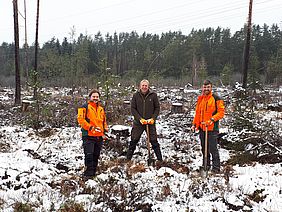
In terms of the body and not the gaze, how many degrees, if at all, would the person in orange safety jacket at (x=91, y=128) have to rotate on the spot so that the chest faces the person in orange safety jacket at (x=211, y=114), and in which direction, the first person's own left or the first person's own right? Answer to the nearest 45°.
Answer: approximately 45° to the first person's own left

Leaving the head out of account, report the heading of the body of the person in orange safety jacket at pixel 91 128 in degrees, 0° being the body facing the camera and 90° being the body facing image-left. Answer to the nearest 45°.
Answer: approximately 315°

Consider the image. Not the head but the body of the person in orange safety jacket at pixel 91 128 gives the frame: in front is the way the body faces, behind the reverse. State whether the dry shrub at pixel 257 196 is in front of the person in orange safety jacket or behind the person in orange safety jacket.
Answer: in front

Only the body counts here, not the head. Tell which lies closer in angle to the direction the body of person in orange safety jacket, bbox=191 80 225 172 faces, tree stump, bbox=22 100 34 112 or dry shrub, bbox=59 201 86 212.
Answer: the dry shrub

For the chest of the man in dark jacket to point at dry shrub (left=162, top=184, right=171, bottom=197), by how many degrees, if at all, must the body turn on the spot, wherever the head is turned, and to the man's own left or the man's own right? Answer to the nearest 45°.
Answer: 0° — they already face it

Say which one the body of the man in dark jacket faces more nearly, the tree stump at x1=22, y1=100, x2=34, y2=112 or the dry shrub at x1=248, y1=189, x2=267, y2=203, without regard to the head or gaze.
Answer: the dry shrub

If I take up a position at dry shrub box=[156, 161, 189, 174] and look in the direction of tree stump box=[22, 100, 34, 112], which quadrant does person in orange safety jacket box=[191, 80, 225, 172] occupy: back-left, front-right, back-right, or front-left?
back-right

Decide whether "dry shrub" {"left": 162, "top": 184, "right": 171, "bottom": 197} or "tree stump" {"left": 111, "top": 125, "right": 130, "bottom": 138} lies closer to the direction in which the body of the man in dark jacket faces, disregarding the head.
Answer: the dry shrub

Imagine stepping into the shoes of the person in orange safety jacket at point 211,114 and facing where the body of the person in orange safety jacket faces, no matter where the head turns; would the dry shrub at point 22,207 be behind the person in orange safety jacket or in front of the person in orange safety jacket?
in front
